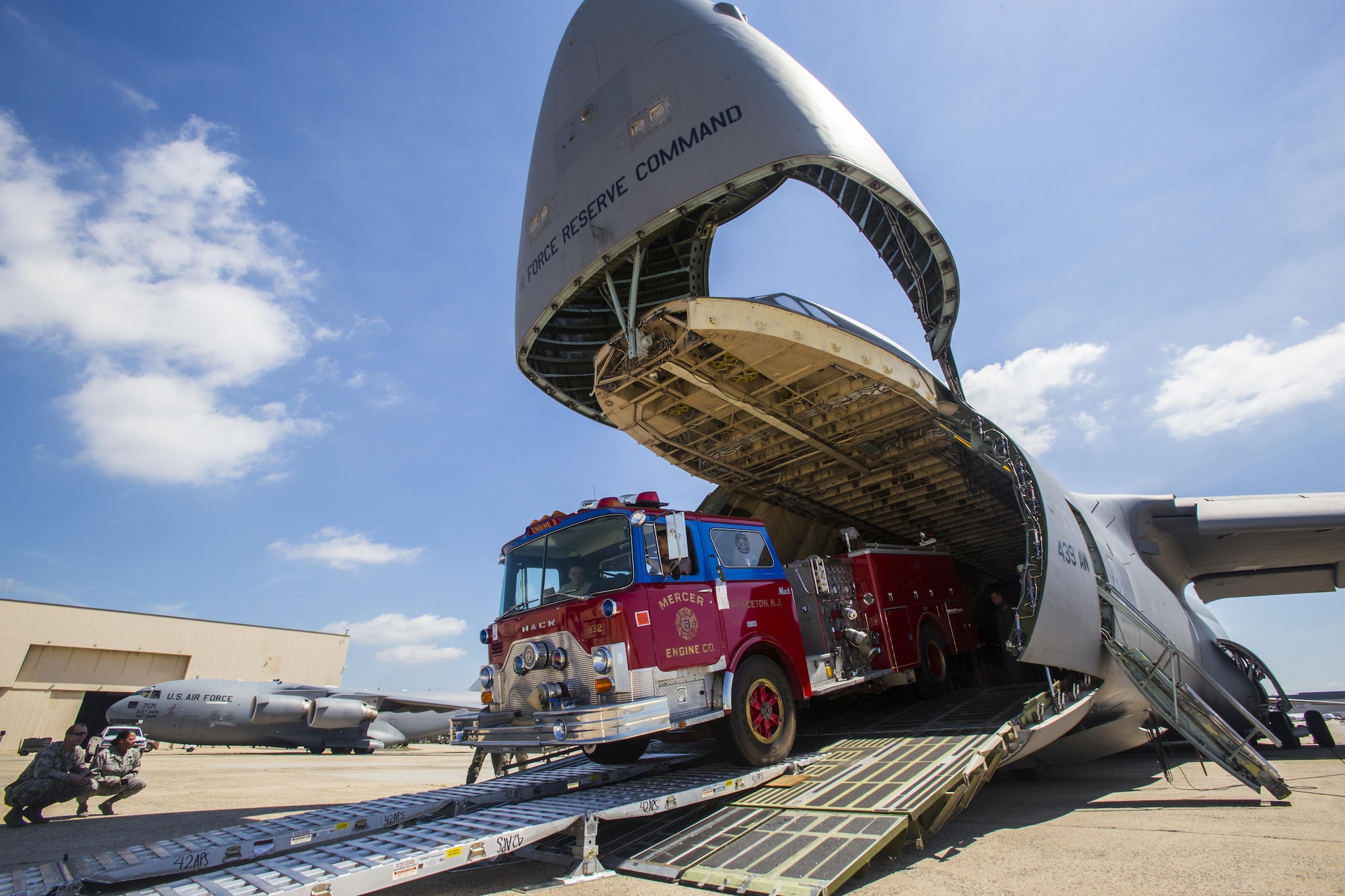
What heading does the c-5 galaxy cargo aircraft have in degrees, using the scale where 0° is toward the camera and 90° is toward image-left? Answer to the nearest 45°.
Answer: approximately 45°

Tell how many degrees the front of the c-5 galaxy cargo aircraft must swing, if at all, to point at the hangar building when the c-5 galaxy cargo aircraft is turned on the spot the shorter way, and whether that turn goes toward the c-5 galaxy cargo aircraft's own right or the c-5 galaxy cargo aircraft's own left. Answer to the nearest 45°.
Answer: approximately 45° to the c-5 galaxy cargo aircraft's own right

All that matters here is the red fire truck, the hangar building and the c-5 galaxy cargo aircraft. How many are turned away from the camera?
0

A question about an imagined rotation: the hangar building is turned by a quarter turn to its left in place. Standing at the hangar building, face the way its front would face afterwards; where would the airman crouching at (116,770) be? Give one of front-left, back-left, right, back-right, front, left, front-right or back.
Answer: back-right

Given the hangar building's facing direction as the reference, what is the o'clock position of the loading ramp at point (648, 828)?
The loading ramp is roughly at 1 o'clock from the hangar building.

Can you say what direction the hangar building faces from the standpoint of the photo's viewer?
facing the viewer and to the right of the viewer

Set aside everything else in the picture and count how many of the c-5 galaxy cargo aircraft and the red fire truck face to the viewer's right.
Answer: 0

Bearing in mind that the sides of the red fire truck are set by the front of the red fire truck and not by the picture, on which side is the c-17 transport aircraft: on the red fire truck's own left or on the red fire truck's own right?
on the red fire truck's own right

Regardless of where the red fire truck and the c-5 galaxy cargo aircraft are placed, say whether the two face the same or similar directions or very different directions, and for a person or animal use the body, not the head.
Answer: same or similar directions

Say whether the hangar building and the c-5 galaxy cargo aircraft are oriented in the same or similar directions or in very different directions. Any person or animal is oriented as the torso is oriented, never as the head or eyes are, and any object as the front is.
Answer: same or similar directions

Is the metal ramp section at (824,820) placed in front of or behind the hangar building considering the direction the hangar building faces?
in front

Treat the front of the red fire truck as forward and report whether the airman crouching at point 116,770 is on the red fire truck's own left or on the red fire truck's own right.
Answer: on the red fire truck's own right
